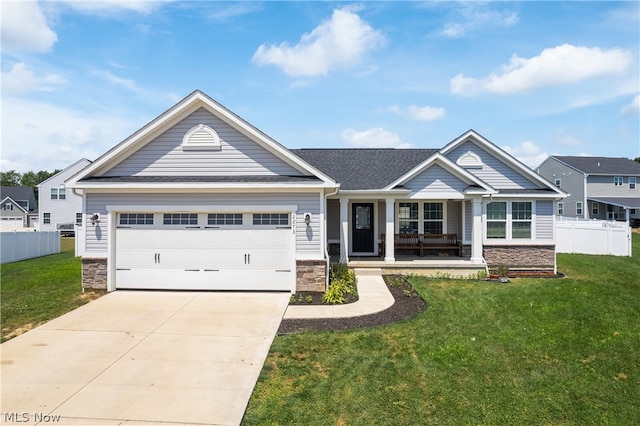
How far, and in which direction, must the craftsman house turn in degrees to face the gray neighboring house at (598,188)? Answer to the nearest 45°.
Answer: approximately 135° to its left

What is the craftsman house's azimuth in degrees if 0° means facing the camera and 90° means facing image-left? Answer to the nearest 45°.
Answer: approximately 0°

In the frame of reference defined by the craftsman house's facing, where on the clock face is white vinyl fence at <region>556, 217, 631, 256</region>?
The white vinyl fence is roughly at 8 o'clock from the craftsman house.

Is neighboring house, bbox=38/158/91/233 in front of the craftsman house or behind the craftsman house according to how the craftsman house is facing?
behind
